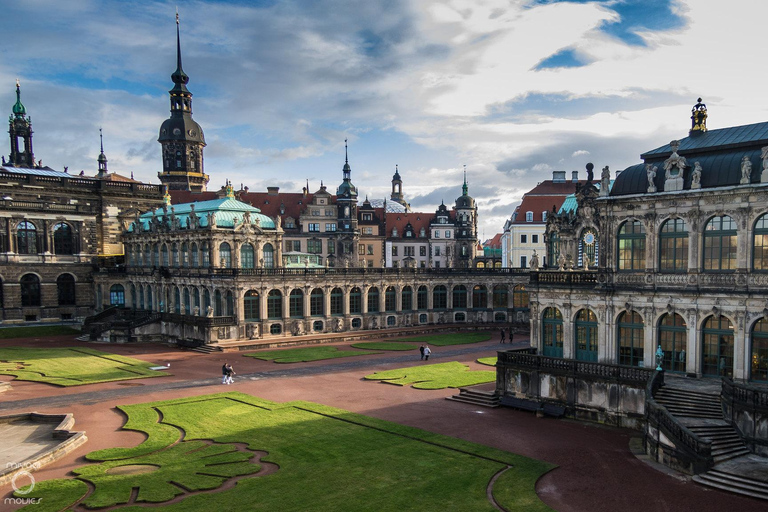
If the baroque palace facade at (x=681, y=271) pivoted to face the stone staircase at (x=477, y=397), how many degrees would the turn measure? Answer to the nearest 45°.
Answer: approximately 45° to its right

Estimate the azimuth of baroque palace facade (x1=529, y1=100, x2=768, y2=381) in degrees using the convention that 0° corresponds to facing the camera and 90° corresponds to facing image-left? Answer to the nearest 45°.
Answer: approximately 45°
